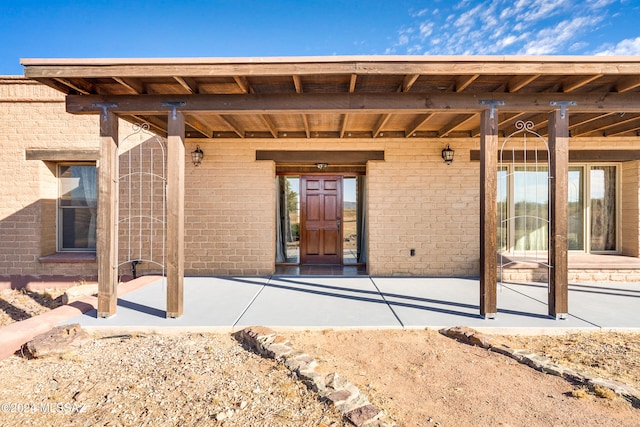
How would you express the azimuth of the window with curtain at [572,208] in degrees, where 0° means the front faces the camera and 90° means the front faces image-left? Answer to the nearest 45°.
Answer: approximately 0°

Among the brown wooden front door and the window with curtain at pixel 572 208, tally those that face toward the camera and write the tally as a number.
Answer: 2

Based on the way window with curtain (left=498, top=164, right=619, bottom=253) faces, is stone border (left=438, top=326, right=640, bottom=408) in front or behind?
in front

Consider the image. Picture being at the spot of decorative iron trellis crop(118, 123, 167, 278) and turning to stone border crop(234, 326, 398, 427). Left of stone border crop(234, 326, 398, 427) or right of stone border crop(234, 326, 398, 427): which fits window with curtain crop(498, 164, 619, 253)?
left

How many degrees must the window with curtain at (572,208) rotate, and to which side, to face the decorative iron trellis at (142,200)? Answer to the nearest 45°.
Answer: approximately 45° to its right

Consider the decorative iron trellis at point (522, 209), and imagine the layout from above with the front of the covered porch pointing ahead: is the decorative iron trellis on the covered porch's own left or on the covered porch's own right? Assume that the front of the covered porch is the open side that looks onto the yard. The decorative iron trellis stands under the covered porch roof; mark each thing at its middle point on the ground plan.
on the covered porch's own left

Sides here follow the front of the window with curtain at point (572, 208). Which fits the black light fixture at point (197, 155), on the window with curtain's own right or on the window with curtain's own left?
on the window with curtain's own right

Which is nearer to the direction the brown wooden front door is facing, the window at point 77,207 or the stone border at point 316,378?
the stone border
